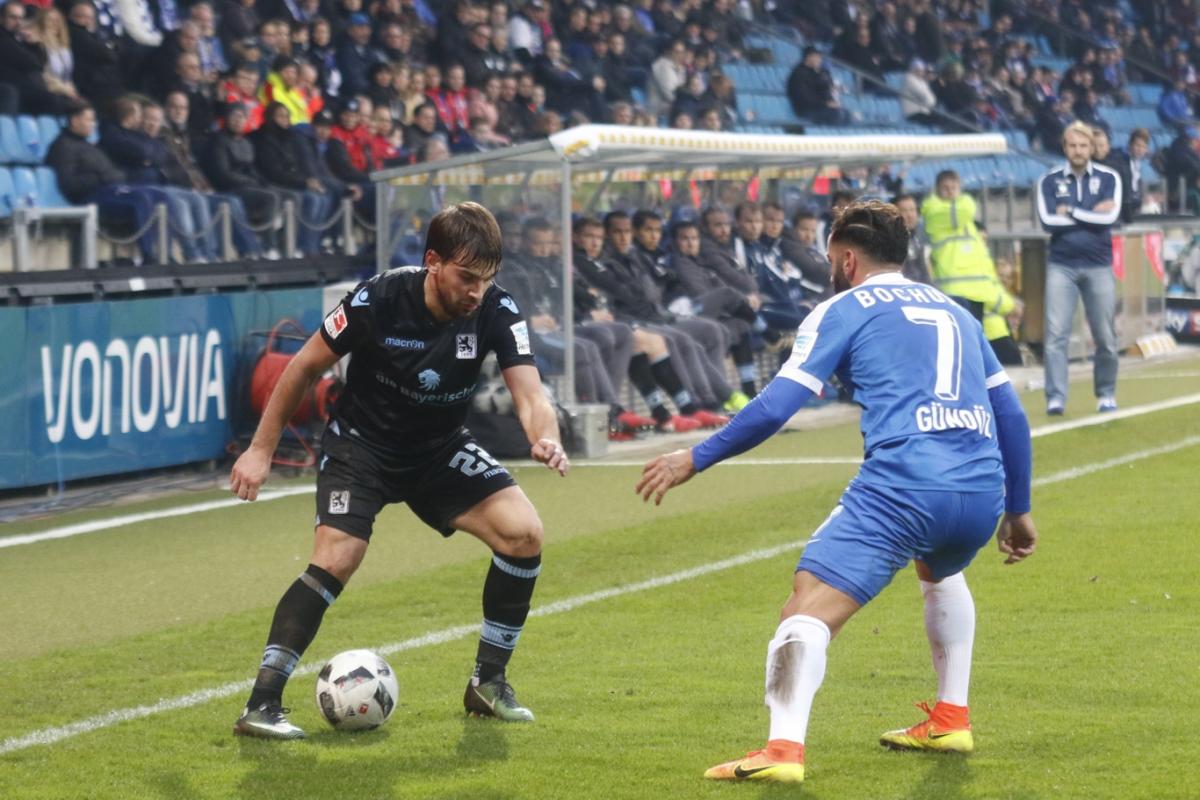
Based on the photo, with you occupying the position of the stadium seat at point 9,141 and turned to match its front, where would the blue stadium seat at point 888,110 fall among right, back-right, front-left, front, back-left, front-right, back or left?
left

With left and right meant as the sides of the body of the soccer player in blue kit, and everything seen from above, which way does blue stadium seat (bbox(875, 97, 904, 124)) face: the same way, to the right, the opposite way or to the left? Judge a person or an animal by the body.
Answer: the opposite way

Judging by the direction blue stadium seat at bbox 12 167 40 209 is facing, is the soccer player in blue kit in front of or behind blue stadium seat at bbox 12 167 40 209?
in front

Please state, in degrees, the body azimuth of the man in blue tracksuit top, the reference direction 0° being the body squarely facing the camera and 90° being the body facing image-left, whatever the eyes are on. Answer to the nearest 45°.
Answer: approximately 0°

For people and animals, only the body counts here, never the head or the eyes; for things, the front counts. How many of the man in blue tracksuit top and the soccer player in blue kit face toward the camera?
1

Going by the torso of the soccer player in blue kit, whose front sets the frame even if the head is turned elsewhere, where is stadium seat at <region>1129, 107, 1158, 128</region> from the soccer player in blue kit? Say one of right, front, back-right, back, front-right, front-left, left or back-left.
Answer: front-right

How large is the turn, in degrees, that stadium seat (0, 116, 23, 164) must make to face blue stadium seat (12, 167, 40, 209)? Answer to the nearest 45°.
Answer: approximately 45° to its right

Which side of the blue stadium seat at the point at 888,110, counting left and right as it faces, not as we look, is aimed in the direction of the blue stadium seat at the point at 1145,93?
left

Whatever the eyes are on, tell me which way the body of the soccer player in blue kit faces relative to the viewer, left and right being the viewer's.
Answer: facing away from the viewer and to the left of the viewer

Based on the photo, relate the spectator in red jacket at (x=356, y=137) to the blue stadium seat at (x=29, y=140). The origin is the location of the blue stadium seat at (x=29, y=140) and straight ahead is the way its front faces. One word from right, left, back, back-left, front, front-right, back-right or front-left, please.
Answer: left

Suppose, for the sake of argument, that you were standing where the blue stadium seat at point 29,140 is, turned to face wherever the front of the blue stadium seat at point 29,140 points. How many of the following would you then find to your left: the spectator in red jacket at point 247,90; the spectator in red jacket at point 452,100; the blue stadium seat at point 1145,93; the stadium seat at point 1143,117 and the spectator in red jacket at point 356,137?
5

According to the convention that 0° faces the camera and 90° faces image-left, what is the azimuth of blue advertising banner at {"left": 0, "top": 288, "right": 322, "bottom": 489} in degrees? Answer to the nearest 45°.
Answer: approximately 315°

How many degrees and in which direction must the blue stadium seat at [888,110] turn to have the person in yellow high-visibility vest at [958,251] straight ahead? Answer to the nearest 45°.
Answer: approximately 45° to its right

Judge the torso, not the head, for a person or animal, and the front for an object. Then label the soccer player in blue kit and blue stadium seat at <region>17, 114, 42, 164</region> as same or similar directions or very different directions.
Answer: very different directions
